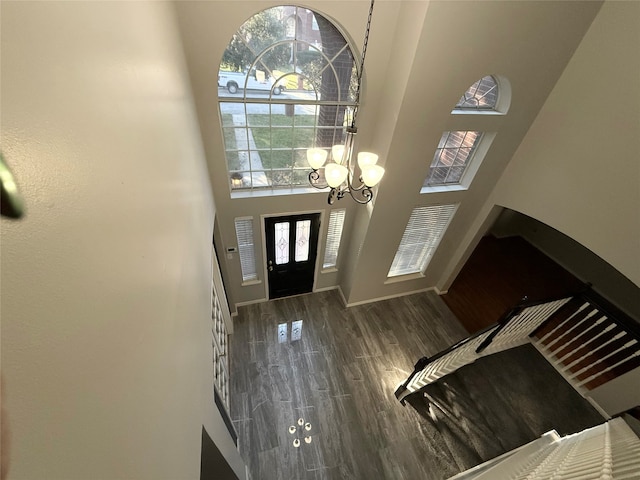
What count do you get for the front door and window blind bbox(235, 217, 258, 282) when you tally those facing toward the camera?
2

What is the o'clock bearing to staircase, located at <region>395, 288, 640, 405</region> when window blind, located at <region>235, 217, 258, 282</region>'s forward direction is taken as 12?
The staircase is roughly at 9 o'clock from the window blind.

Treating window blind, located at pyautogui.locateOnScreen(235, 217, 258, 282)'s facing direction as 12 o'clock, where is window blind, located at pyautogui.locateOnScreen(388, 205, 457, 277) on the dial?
window blind, located at pyautogui.locateOnScreen(388, 205, 457, 277) is roughly at 9 o'clock from window blind, located at pyautogui.locateOnScreen(235, 217, 258, 282).

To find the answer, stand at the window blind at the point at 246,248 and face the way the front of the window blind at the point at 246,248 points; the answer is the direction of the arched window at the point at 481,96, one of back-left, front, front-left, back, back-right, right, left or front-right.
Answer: front-left

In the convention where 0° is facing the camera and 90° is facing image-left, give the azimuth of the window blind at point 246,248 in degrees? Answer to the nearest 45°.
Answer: approximately 0°

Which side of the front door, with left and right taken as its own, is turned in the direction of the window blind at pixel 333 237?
left

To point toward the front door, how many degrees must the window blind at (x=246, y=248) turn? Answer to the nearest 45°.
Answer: approximately 90° to its left

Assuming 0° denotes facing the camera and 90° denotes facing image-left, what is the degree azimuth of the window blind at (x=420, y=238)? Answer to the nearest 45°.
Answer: approximately 45°
